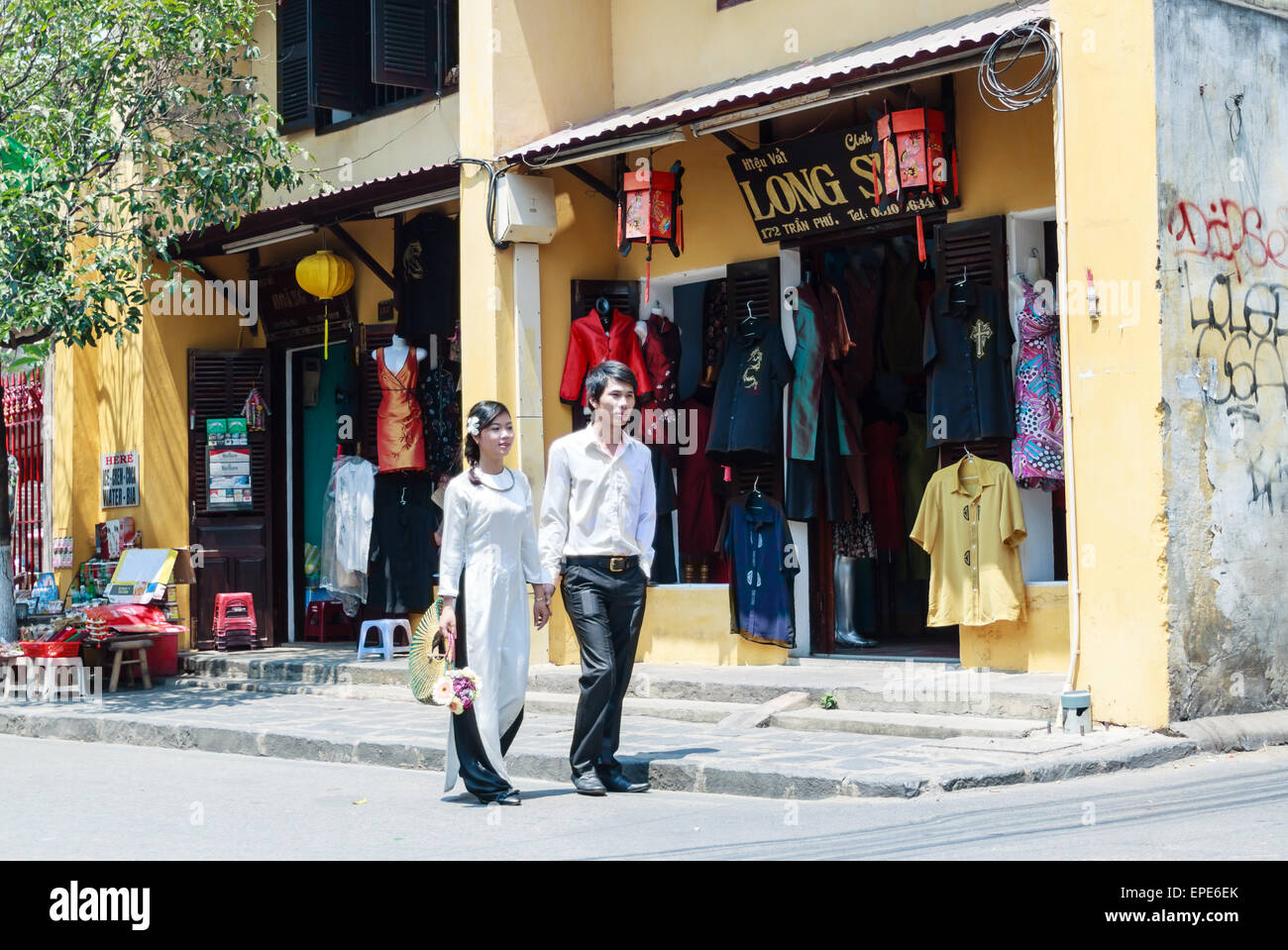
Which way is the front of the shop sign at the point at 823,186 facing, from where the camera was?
facing the viewer

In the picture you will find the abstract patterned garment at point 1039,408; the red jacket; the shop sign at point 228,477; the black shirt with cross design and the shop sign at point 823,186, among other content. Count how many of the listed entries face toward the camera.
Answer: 5

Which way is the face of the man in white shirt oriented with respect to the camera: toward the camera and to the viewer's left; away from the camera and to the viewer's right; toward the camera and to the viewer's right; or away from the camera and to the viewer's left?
toward the camera and to the viewer's right

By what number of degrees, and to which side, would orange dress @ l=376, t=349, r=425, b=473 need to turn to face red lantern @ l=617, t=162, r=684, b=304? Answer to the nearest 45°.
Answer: approximately 45° to its left

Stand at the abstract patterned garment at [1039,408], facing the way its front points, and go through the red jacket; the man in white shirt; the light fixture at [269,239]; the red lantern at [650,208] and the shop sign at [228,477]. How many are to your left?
0

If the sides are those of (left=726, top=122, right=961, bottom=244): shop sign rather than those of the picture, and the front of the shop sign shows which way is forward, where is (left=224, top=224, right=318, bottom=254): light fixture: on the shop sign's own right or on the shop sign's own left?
on the shop sign's own right

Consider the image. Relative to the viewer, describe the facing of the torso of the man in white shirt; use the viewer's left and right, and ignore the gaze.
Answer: facing the viewer and to the right of the viewer

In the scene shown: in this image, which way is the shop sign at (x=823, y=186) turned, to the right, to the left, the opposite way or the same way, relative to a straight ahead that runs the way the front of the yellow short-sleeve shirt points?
the same way

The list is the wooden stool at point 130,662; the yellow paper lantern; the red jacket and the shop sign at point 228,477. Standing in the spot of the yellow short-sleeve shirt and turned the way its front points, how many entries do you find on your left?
0

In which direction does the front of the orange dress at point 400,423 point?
toward the camera

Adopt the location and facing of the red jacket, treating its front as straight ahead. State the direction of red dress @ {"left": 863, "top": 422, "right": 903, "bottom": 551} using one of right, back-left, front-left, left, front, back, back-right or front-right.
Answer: left

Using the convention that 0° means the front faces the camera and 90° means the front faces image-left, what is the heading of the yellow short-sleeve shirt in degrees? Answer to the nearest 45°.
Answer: approximately 0°

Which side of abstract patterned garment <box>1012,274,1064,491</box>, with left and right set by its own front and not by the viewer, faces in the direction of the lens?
front

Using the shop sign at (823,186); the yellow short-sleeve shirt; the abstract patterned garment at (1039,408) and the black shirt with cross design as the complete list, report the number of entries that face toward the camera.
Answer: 4

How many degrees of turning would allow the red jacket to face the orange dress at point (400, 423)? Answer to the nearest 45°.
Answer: approximately 135° to its right

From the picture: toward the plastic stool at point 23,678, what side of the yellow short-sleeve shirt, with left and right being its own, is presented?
right

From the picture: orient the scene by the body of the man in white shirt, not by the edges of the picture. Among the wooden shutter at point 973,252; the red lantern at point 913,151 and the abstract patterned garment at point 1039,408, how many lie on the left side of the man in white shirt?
3

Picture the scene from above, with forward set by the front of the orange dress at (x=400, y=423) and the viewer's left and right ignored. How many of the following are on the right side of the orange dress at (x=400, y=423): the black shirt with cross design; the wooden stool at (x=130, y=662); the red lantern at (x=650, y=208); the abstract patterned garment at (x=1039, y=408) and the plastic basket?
2
